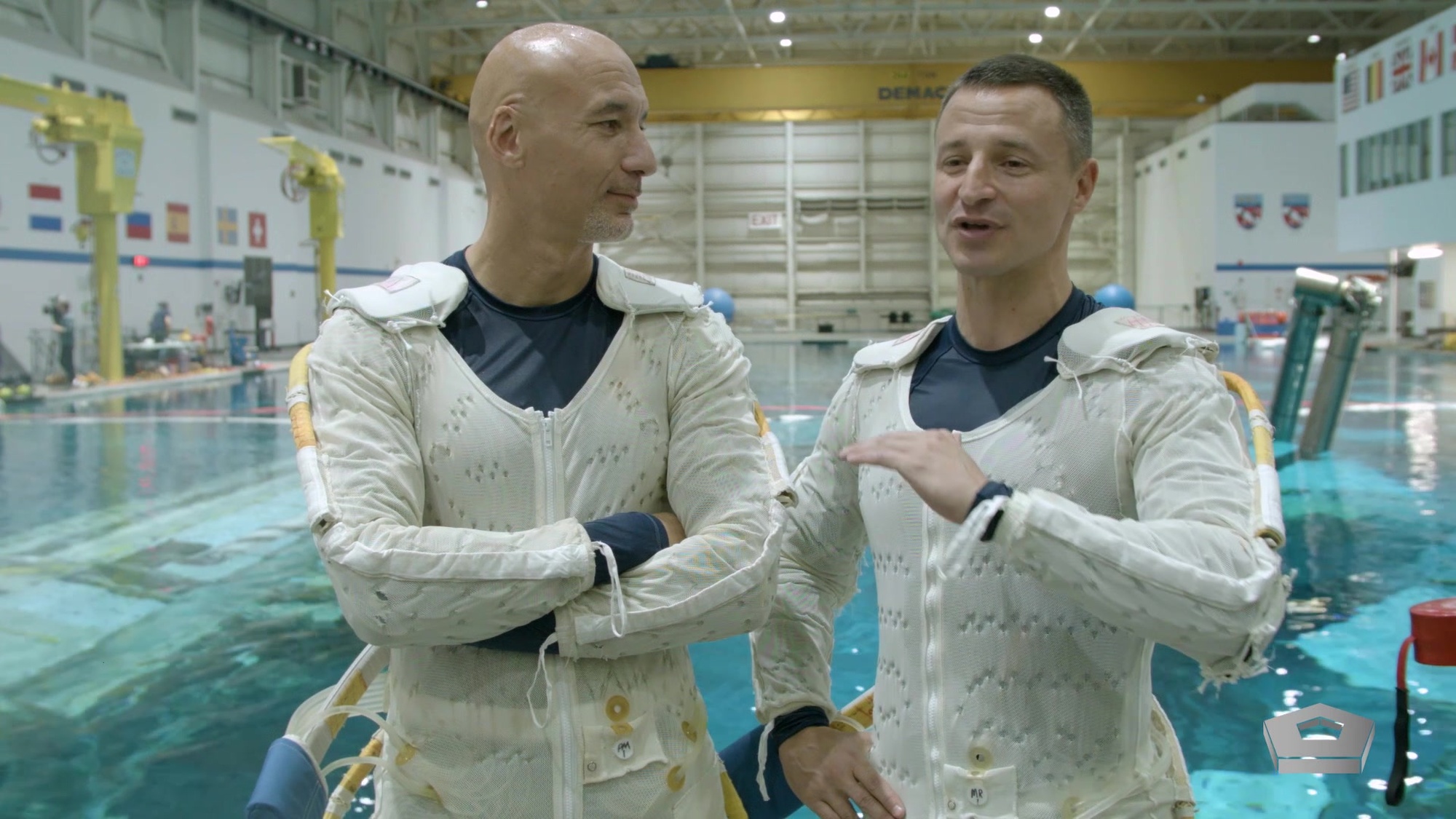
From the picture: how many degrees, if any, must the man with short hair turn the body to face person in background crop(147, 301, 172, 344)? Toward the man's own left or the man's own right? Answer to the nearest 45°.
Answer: approximately 90° to the man's own right

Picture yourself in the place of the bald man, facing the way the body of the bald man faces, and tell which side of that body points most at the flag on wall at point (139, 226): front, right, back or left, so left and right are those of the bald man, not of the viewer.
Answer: back

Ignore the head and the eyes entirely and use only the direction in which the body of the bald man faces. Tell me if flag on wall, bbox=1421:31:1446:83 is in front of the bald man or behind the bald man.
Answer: behind

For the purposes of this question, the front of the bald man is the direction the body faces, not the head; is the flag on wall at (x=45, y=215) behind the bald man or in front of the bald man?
behind

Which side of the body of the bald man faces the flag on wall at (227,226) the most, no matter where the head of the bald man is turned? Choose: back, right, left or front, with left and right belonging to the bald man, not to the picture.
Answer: back

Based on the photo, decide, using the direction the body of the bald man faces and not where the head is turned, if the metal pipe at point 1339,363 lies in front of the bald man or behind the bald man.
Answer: behind

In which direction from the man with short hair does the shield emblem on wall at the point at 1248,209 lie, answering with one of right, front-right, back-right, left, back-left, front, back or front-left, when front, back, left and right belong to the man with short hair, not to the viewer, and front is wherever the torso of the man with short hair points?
back-right

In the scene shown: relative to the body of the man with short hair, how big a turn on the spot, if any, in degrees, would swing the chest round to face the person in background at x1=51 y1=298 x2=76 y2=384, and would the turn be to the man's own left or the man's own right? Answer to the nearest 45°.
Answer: approximately 90° to the man's own right

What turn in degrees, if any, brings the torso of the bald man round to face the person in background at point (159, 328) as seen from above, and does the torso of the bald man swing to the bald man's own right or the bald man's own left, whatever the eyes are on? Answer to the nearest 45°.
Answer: approximately 180°

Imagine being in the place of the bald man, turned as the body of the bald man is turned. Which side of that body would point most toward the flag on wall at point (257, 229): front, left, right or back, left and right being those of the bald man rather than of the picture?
back
